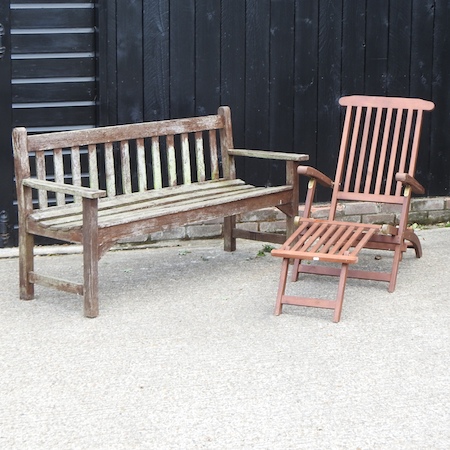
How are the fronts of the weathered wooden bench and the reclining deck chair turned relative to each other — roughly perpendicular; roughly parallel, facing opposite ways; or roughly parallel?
roughly perpendicular

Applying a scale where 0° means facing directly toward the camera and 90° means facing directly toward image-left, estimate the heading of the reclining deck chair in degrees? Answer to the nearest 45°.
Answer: approximately 45°

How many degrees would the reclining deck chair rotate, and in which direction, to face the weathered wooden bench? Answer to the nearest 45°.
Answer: approximately 45° to its right

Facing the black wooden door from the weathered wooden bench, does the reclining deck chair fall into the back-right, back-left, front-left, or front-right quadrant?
back-right

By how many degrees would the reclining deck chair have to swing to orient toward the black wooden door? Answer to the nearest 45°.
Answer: approximately 45° to its right

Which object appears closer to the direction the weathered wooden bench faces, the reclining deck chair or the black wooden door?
the reclining deck chair

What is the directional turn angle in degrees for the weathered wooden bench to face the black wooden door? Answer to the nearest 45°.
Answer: approximately 180°
